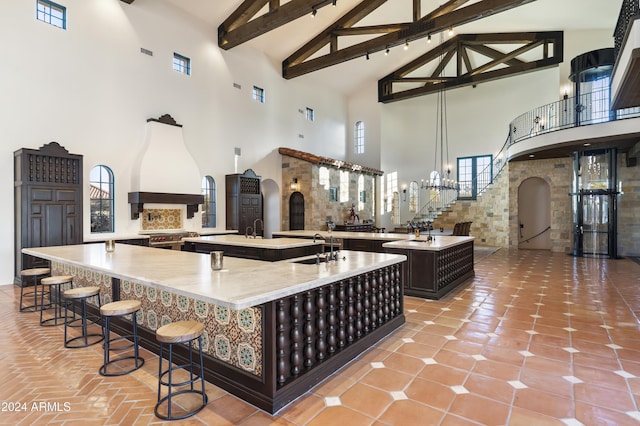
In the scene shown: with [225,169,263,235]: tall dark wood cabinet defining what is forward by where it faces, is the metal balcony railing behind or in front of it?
in front

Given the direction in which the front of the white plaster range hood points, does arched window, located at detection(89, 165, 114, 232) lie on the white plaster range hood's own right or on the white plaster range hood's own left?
on the white plaster range hood's own right

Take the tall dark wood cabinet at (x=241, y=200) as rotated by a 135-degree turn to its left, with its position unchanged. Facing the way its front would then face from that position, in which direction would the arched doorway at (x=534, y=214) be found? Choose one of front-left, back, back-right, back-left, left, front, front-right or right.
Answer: right

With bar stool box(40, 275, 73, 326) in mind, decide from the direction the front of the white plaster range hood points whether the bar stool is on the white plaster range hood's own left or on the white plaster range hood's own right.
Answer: on the white plaster range hood's own right

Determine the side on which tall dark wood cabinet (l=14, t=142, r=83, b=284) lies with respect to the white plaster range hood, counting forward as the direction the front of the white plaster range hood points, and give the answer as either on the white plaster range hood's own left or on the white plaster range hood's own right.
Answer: on the white plaster range hood's own right

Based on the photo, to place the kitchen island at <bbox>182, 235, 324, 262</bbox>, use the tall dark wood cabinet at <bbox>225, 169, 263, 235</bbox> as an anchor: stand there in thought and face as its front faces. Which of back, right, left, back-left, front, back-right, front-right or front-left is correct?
front-right

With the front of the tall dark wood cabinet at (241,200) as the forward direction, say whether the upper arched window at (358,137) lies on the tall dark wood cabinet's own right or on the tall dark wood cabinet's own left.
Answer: on the tall dark wood cabinet's own left

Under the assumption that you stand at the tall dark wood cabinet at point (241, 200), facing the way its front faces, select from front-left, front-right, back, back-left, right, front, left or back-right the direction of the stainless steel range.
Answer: right

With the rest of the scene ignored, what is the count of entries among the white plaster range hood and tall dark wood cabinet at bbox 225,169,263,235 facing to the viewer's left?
0

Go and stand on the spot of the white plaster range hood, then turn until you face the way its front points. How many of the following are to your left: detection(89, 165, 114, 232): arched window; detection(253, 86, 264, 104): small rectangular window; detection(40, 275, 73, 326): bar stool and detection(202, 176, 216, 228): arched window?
2

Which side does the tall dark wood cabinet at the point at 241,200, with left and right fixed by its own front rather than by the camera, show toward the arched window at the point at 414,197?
left

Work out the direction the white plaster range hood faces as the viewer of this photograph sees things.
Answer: facing the viewer and to the right of the viewer

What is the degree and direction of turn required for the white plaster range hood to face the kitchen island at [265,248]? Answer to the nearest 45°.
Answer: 0° — it already faces it

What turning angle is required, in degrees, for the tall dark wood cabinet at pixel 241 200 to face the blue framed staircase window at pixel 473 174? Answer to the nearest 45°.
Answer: approximately 45° to its left

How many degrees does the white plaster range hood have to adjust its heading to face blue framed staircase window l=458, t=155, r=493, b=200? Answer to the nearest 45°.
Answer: approximately 45° to its left

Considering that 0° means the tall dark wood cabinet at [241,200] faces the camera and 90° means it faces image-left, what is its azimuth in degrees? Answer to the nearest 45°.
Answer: approximately 315°

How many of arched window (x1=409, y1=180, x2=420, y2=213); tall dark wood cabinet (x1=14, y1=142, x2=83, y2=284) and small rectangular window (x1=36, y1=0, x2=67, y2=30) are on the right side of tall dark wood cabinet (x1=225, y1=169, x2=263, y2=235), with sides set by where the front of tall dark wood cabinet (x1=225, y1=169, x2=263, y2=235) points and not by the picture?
2
